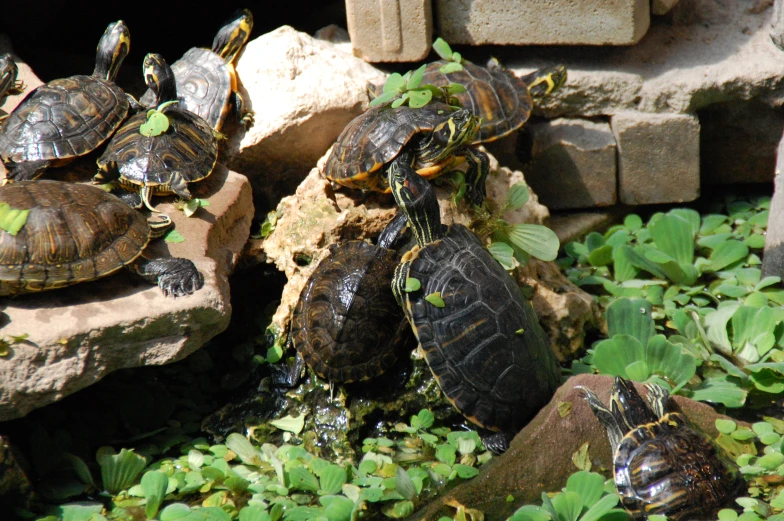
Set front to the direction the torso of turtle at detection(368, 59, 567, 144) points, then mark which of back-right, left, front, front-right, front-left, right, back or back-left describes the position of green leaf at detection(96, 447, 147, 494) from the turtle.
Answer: back-right

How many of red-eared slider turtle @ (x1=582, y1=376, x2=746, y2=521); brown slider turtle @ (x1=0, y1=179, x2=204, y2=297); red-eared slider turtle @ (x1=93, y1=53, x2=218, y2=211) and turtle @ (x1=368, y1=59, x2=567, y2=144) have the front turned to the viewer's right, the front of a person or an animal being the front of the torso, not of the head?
2

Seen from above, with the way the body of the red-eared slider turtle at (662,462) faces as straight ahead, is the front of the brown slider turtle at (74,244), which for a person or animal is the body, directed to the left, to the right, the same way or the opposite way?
to the right

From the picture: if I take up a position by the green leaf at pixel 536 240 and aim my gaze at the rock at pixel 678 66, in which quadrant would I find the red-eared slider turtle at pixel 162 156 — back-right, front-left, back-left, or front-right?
back-left

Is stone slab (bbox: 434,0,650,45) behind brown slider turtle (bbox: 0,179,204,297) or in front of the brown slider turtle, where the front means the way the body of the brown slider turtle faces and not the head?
in front

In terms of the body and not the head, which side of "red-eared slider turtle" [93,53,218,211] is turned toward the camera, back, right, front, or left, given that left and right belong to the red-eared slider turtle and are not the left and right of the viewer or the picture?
back

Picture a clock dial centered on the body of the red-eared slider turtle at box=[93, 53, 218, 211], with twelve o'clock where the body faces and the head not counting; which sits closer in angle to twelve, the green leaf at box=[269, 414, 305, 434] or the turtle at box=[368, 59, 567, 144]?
the turtle

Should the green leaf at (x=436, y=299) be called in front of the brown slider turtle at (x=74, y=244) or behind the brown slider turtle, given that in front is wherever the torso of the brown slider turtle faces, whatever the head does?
in front

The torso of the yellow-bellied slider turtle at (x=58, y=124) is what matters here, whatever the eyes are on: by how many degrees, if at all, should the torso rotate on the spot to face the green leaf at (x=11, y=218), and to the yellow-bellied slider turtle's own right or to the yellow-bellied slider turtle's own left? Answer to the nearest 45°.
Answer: approximately 135° to the yellow-bellied slider turtle's own right

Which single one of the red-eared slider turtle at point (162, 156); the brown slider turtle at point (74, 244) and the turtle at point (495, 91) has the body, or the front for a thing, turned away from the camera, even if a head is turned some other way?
the red-eared slider turtle at point (162, 156)

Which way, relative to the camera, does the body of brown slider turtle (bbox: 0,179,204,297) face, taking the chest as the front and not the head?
to the viewer's right

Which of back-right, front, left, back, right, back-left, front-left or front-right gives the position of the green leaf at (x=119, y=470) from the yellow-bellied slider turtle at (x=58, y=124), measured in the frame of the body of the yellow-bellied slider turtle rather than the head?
back-right

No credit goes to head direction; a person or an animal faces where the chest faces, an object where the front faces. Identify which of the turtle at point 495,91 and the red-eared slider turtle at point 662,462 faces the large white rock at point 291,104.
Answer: the red-eared slider turtle

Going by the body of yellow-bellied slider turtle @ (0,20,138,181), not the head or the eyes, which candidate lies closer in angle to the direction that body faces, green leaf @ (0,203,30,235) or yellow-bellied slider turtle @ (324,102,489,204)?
the yellow-bellied slider turtle @ (324,102,489,204)

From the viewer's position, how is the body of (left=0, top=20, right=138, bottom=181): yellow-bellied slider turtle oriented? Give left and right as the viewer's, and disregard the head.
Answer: facing away from the viewer and to the right of the viewer
